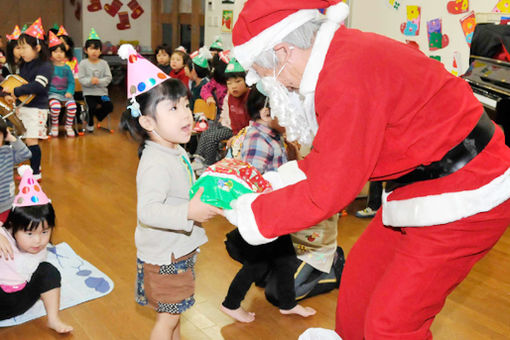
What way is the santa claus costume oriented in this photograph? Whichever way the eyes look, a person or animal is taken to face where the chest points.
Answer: to the viewer's left

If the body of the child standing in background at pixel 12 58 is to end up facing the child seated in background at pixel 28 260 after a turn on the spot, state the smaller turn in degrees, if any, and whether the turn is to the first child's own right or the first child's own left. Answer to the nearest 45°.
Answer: approximately 45° to the first child's own right

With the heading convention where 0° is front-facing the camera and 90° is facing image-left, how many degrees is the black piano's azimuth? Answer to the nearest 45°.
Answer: approximately 45°

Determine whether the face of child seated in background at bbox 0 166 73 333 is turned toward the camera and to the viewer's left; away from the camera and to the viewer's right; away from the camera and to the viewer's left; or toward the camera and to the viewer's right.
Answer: toward the camera and to the viewer's right

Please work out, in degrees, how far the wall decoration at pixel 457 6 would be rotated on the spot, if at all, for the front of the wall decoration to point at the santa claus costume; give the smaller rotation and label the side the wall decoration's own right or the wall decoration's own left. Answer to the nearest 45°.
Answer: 0° — it already faces it

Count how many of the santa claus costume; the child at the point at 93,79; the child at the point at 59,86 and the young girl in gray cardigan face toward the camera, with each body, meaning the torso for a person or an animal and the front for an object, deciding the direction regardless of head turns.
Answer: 2
